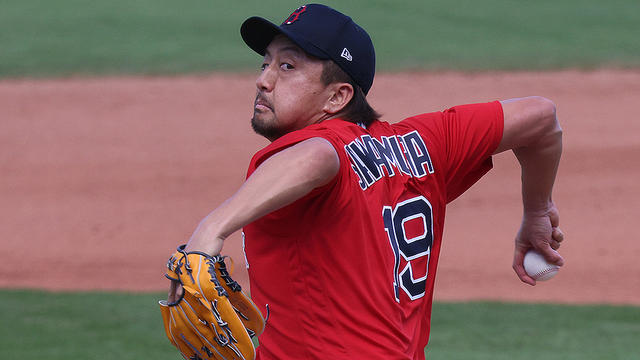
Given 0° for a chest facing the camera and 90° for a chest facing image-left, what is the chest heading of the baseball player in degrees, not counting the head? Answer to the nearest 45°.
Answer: approximately 135°
